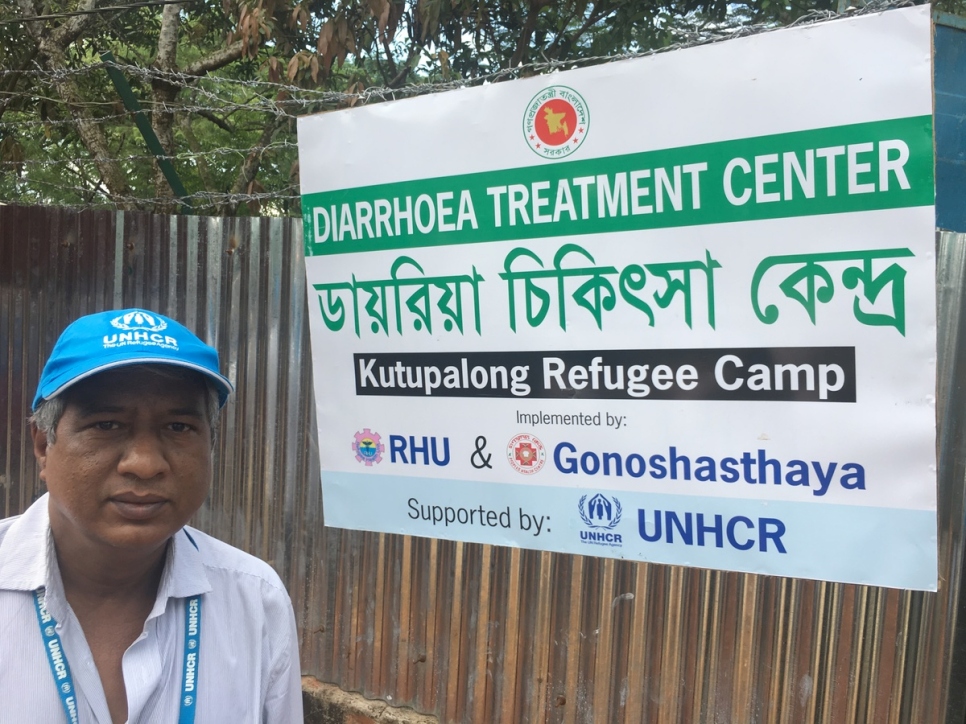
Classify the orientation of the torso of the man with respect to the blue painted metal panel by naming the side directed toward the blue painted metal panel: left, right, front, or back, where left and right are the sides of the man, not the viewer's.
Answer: left

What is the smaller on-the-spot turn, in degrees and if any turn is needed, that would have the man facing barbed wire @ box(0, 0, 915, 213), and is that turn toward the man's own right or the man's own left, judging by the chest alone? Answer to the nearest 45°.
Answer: approximately 180°

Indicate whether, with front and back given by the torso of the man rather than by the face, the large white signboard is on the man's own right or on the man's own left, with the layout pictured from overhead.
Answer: on the man's own left

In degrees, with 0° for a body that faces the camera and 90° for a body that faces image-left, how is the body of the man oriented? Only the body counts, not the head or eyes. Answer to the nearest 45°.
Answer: approximately 0°
